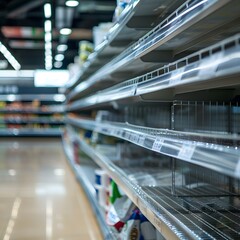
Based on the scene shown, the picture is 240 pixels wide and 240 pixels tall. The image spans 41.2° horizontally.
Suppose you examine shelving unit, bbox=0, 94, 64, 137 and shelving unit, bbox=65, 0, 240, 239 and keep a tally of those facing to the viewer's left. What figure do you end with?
1

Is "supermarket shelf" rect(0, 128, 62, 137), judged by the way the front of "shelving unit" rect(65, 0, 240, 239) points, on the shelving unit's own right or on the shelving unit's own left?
on the shelving unit's own right

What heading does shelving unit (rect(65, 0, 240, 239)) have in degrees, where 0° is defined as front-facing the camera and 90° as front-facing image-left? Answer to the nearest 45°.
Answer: approximately 90°
